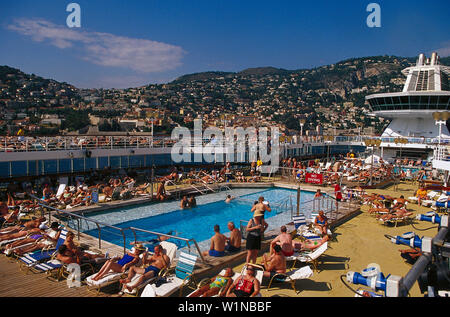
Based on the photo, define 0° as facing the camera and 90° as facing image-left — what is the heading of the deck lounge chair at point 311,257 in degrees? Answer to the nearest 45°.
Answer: approximately 90°

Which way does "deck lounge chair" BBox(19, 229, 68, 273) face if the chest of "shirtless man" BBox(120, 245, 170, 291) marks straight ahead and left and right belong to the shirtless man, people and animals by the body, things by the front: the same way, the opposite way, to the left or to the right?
the same way

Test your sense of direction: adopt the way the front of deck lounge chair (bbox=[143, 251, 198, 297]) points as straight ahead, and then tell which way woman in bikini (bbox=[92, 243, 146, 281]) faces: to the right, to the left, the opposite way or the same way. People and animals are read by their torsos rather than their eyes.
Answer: the same way

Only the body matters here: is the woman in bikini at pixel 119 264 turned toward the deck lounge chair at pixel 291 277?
no

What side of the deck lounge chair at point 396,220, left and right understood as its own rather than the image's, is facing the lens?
left

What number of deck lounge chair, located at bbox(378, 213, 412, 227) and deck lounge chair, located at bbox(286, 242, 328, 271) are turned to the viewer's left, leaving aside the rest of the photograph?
2

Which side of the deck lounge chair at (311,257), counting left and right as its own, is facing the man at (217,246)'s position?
front

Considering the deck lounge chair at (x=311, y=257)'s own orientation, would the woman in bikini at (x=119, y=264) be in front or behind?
in front

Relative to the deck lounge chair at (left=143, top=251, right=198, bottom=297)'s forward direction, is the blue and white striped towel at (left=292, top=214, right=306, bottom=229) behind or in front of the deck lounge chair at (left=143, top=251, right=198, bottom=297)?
behind
